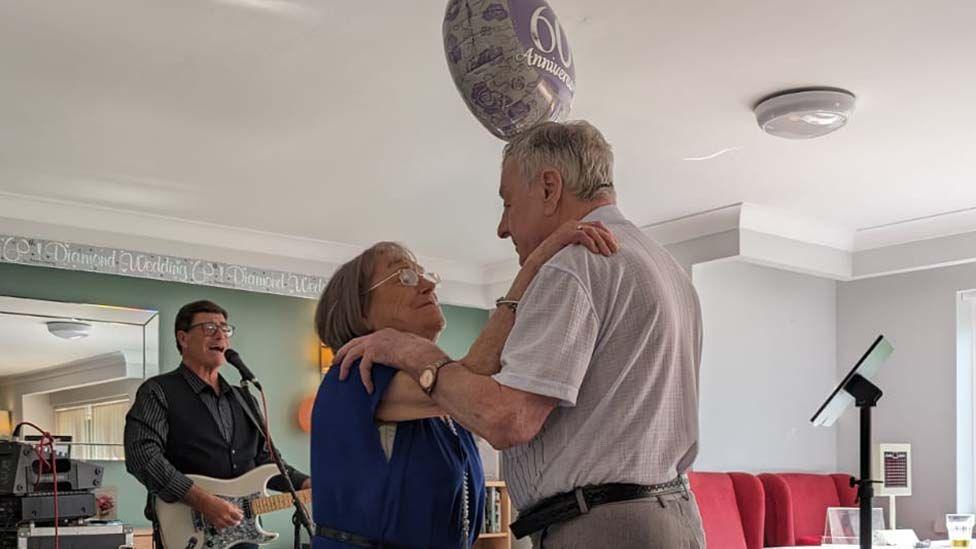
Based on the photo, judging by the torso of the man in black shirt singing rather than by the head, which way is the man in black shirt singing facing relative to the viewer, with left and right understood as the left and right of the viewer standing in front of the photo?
facing the viewer and to the right of the viewer

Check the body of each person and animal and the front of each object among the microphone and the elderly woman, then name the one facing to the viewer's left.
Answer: the microphone

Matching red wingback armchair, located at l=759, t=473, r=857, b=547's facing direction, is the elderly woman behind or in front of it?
in front

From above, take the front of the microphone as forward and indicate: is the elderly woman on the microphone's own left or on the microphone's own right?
on the microphone's own left

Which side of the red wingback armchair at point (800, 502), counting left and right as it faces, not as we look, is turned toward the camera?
front

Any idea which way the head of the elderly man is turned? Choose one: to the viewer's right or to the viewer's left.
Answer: to the viewer's left

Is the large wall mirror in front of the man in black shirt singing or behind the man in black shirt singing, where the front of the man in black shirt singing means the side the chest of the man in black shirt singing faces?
behind

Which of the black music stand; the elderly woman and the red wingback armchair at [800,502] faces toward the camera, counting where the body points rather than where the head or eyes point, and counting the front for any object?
the red wingback armchair

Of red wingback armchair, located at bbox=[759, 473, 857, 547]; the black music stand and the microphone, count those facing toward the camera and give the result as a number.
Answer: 1

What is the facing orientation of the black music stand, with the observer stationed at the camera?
facing to the left of the viewer

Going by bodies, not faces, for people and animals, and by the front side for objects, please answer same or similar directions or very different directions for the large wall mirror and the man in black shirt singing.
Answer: same or similar directions

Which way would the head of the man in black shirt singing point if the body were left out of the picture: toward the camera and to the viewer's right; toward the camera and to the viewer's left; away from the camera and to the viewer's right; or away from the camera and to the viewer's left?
toward the camera and to the viewer's right

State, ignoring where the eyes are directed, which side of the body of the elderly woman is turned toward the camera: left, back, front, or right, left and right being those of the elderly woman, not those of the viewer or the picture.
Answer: right
